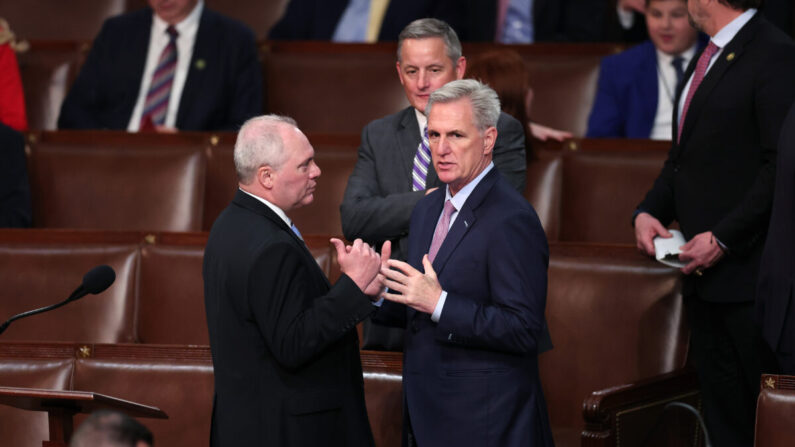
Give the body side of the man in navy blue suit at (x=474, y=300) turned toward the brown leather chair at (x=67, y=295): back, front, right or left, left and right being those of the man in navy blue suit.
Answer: right

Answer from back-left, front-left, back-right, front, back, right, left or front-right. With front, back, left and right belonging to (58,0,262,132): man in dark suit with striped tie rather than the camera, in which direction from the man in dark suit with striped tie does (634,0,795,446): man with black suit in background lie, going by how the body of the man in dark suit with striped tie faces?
front-left

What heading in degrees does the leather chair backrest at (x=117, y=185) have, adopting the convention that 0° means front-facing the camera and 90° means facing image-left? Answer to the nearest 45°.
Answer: approximately 0°

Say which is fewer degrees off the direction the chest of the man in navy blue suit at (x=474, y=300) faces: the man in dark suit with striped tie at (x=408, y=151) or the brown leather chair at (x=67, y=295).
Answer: the brown leather chair

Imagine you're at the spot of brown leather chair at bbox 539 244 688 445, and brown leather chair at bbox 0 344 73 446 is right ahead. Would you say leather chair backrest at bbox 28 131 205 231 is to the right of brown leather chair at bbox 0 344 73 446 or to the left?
right

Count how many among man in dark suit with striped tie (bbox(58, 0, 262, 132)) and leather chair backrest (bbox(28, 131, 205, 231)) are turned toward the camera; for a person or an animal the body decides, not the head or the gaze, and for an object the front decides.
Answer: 2

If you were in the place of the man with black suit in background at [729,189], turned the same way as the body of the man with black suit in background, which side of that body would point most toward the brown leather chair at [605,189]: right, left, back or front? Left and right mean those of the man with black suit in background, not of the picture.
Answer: right

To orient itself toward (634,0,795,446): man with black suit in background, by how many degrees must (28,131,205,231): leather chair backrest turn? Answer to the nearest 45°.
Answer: approximately 45° to its left

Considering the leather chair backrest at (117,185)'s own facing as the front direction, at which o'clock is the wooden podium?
The wooden podium is roughly at 12 o'clock from the leather chair backrest.

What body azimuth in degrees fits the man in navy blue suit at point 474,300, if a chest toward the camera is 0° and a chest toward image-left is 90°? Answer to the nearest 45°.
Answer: approximately 45°

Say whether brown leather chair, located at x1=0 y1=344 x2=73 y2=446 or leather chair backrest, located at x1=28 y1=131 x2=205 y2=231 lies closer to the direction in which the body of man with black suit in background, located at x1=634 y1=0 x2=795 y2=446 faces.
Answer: the brown leather chair

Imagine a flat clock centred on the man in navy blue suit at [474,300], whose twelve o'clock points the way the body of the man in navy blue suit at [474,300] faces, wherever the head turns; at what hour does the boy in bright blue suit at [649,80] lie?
the boy in bright blue suit at [649,80] is roughly at 5 o'clock from the man in navy blue suit at [474,300].
